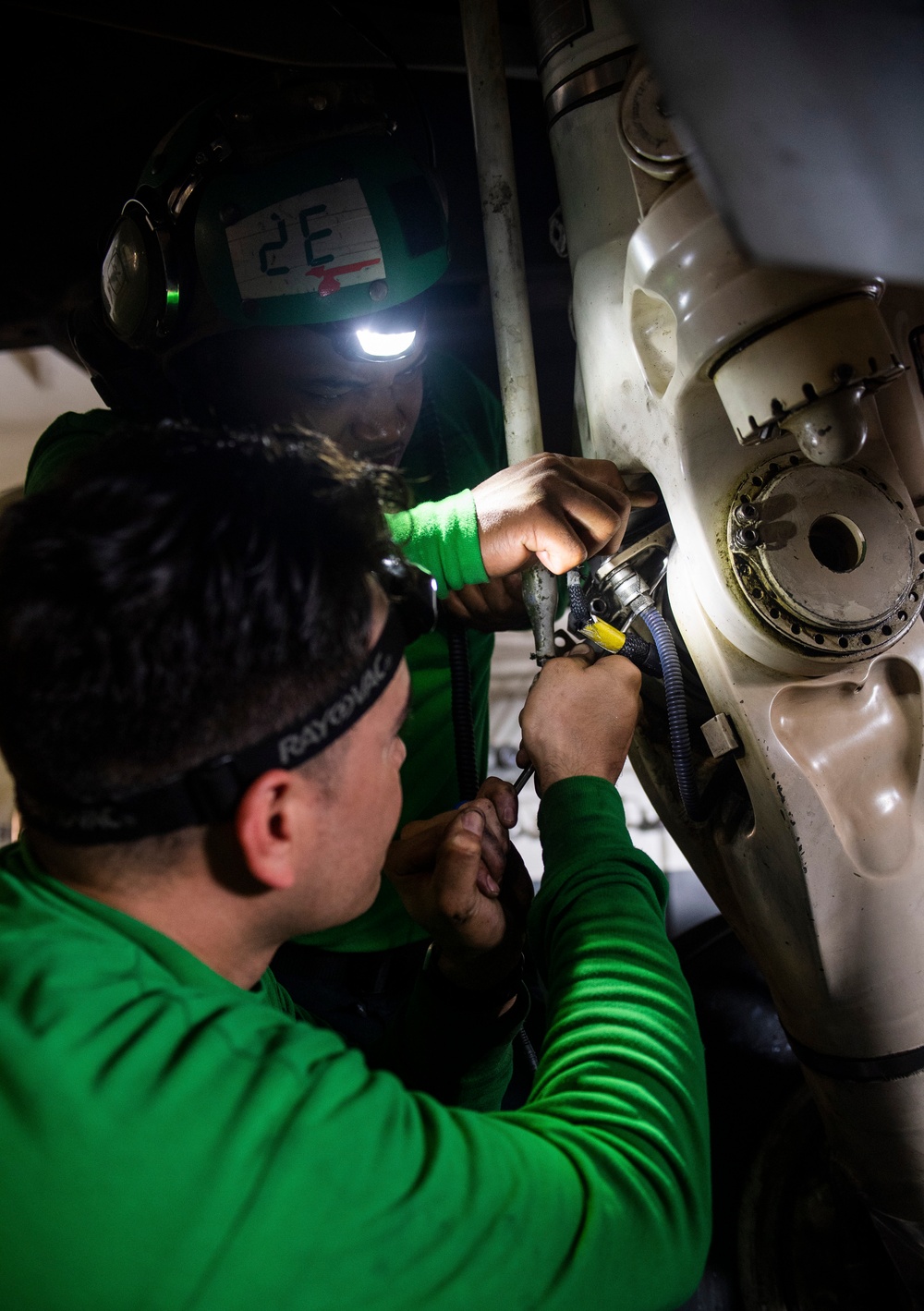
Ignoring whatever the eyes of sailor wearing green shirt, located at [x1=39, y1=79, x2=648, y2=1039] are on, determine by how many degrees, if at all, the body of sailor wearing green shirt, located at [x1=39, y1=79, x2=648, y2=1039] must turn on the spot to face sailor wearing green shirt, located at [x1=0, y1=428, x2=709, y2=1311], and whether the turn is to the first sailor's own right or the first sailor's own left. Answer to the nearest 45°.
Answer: approximately 45° to the first sailor's own right

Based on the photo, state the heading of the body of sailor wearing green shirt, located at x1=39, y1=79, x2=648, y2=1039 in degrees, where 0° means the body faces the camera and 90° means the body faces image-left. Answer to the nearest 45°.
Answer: approximately 315°

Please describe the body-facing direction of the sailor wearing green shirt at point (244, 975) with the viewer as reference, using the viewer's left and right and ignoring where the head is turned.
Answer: facing away from the viewer and to the right of the viewer

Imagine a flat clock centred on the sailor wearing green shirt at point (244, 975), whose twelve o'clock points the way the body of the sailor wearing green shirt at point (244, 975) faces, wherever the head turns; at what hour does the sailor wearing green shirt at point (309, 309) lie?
the sailor wearing green shirt at point (309, 309) is roughly at 11 o'clock from the sailor wearing green shirt at point (244, 975).
